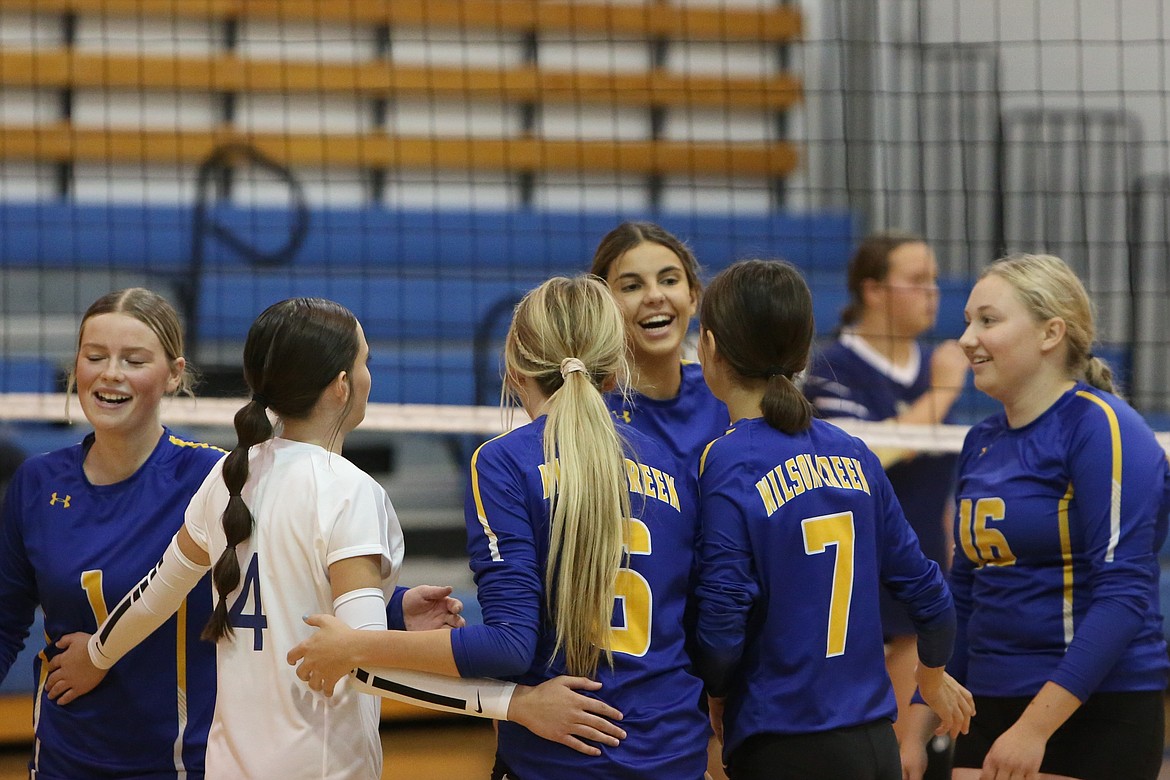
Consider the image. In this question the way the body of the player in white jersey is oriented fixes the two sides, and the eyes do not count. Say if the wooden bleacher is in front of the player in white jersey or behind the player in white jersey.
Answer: in front

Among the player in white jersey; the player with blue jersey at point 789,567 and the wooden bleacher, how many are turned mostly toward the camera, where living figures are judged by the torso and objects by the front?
1

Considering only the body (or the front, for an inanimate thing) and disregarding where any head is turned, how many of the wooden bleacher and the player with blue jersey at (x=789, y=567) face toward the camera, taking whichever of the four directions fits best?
1

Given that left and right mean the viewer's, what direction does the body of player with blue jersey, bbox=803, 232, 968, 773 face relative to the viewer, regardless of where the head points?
facing the viewer and to the right of the viewer

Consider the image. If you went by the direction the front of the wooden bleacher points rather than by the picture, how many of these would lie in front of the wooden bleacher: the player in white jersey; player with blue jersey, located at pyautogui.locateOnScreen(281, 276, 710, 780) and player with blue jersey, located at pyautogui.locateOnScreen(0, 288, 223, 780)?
3

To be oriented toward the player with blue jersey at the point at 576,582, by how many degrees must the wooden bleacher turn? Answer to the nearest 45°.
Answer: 0° — it already faces them

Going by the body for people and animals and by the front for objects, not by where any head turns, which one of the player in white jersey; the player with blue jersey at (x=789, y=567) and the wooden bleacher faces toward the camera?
the wooden bleacher

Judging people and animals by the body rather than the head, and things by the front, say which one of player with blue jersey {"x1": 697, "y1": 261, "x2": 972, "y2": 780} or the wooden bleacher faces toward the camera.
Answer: the wooden bleacher

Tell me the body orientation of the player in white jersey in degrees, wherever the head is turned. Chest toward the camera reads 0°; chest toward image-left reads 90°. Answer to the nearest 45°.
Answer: approximately 225°

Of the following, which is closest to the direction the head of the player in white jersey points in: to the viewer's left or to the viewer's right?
to the viewer's right

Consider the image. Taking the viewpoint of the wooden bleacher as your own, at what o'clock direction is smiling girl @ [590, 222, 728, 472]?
The smiling girl is roughly at 12 o'clock from the wooden bleacher.

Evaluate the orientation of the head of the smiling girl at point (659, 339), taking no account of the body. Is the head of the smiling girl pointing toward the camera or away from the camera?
toward the camera

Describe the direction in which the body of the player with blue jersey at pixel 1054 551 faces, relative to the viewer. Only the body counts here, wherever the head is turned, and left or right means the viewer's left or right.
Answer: facing the viewer and to the left of the viewer
